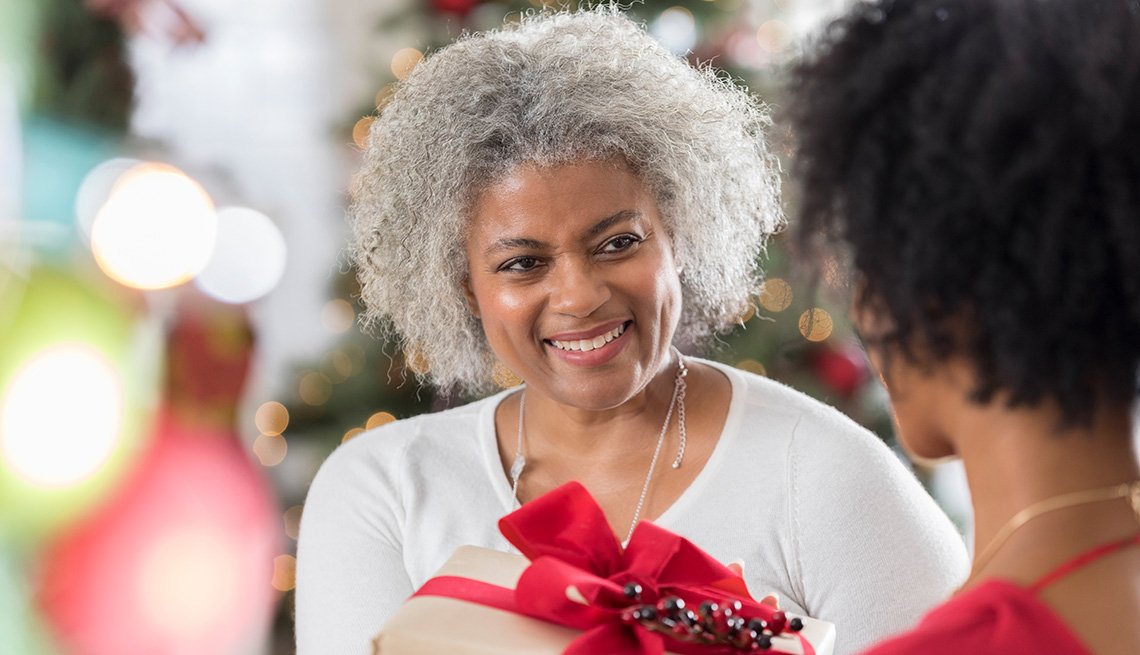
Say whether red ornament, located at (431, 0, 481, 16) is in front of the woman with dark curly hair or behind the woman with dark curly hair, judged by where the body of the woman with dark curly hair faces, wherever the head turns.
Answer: in front

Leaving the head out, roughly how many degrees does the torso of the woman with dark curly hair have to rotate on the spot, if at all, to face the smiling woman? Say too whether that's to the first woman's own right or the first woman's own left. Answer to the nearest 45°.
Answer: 0° — they already face them

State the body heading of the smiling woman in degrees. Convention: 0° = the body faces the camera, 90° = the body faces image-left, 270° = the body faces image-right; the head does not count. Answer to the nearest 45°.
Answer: approximately 0°

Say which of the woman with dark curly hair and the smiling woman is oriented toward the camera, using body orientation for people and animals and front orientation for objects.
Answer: the smiling woman

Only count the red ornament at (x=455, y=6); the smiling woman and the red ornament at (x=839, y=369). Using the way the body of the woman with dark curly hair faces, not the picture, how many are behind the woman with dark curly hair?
0

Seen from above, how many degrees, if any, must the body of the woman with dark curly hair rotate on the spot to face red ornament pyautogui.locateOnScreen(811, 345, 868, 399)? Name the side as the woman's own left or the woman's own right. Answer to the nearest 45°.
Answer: approximately 45° to the woman's own right

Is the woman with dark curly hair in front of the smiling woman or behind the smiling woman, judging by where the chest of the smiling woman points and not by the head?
in front

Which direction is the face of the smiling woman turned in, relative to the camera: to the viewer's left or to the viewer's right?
to the viewer's right

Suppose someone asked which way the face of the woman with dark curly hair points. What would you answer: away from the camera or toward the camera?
away from the camera

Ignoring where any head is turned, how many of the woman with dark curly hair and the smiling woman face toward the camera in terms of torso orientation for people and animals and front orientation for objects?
1

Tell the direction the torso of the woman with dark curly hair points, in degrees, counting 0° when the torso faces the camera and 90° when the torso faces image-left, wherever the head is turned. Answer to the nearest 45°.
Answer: approximately 135°

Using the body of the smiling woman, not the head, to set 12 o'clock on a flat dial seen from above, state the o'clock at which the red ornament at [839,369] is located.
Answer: The red ornament is roughly at 7 o'clock from the smiling woman.
